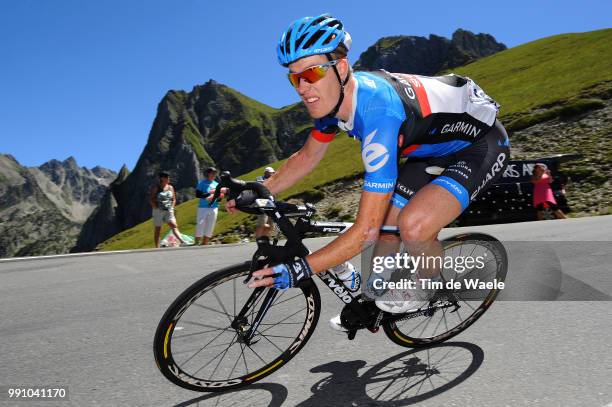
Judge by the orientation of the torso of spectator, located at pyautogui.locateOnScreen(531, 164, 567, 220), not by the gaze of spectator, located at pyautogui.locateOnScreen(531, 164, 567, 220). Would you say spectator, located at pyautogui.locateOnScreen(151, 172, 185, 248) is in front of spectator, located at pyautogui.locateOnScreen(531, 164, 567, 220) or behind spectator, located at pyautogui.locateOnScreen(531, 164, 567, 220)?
in front

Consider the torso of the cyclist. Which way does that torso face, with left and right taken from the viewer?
facing the viewer and to the left of the viewer

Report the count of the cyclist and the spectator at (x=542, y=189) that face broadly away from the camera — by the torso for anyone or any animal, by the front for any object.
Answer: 0

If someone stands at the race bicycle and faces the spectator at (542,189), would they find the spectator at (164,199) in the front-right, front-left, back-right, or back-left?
front-left

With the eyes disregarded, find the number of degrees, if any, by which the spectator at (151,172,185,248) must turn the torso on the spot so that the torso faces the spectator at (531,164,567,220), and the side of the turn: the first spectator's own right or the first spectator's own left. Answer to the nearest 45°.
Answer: approximately 45° to the first spectator's own left

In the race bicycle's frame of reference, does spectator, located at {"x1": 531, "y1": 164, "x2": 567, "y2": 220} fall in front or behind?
behind

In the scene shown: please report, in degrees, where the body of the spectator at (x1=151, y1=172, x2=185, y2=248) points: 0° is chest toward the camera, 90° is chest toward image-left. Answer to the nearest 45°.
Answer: approximately 315°

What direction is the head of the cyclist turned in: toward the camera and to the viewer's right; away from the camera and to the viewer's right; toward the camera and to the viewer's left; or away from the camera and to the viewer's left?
toward the camera and to the viewer's left

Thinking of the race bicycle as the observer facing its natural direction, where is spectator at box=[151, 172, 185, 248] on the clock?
The spectator is roughly at 4 o'clock from the race bicycle.

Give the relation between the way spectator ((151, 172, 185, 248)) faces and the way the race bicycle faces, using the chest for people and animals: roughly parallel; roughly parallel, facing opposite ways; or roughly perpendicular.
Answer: roughly perpendicular

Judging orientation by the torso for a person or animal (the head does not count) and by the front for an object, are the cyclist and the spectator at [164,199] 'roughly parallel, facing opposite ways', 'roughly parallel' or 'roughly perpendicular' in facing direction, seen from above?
roughly perpendicular

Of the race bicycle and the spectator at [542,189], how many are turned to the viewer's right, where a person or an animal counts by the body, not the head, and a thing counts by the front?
0
